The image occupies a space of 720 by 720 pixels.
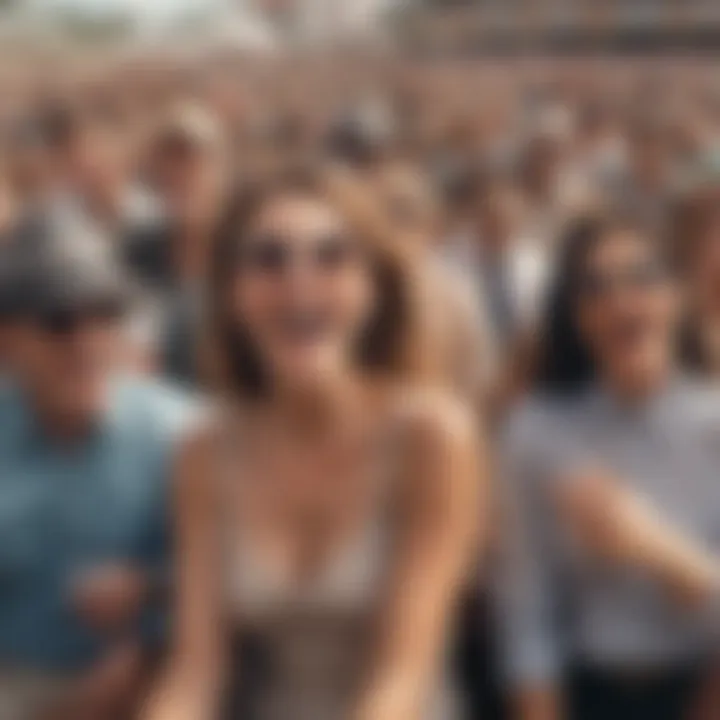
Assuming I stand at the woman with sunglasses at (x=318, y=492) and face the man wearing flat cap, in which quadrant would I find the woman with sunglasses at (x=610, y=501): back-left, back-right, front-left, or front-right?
back-right

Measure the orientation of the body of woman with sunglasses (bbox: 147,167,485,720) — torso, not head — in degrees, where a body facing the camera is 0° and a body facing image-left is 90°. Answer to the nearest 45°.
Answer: approximately 0°

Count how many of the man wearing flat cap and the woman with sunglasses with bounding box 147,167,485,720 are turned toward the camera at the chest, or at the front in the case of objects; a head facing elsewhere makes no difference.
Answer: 2
